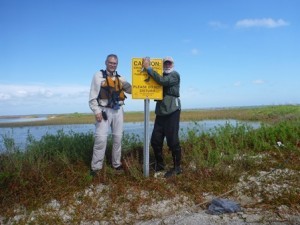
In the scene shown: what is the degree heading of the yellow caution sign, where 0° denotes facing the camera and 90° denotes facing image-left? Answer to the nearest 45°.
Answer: approximately 0°

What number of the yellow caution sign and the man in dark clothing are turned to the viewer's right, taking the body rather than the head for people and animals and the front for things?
0

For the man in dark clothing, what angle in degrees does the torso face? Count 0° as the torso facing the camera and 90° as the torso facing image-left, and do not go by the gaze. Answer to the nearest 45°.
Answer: approximately 45°
